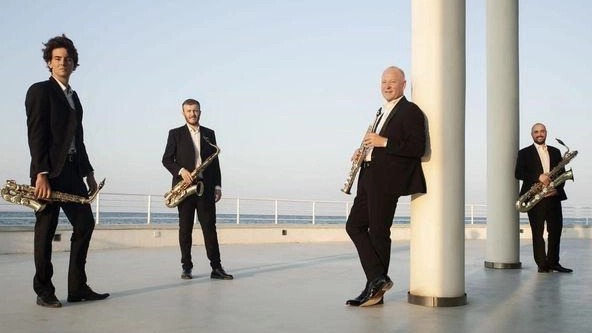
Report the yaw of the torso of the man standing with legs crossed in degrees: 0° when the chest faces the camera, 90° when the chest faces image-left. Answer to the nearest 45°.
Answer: approximately 45°

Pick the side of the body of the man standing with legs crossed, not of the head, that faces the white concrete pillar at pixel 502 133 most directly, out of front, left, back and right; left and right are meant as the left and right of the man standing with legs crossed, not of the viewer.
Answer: back

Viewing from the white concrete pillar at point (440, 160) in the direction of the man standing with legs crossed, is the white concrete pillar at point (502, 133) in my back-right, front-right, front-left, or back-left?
back-right

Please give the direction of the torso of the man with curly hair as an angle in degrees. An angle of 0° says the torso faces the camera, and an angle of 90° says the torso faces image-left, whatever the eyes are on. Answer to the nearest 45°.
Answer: approximately 315°
